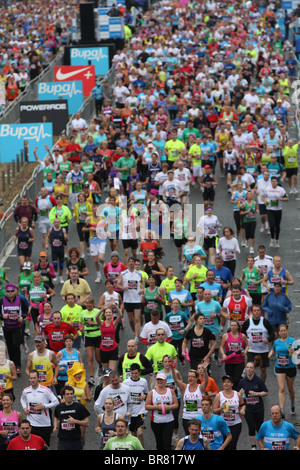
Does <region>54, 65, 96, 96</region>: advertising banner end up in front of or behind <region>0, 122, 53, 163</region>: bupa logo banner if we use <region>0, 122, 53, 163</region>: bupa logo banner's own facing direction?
behind

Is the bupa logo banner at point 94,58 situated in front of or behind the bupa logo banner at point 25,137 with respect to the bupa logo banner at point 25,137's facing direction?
behind

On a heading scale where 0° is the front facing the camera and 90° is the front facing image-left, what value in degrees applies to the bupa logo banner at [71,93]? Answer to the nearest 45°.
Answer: approximately 0°

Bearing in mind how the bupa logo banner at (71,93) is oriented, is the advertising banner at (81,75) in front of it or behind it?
behind
